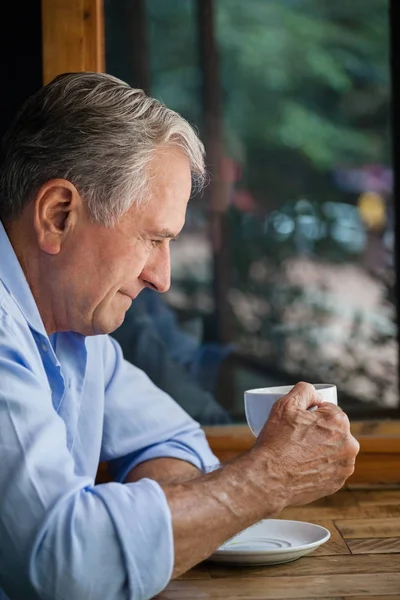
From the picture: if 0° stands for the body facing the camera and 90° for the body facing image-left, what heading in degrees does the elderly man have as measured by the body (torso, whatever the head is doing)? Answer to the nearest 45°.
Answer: approximately 270°

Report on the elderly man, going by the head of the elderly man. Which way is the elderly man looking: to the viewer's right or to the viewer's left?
to the viewer's right
